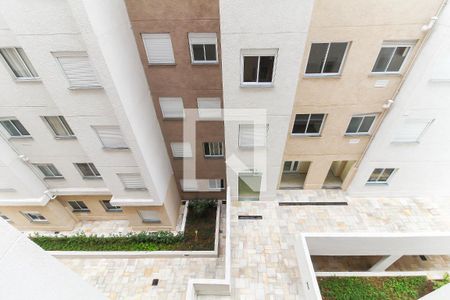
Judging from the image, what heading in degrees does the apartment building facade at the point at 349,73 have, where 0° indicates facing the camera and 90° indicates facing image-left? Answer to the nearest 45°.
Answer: approximately 0°

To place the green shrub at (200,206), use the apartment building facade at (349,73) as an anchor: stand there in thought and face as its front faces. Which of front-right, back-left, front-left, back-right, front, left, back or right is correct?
right
